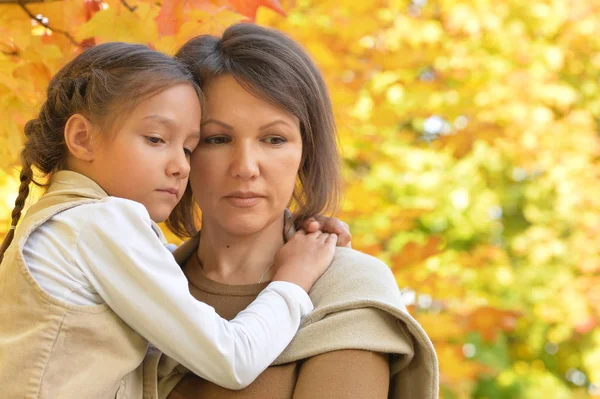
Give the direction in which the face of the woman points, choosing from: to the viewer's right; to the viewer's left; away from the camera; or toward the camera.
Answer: toward the camera

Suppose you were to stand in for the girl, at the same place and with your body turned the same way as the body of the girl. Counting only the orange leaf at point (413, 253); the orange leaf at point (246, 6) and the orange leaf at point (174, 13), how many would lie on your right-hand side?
0

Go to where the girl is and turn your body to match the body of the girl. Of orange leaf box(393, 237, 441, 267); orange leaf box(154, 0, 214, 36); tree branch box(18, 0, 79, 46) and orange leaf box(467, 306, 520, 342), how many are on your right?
0

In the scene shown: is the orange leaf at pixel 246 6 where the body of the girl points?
no

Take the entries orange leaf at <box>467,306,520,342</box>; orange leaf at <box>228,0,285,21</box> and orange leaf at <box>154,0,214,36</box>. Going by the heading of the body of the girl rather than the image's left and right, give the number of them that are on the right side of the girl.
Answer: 0

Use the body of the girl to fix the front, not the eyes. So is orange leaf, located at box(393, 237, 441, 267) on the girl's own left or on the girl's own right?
on the girl's own left

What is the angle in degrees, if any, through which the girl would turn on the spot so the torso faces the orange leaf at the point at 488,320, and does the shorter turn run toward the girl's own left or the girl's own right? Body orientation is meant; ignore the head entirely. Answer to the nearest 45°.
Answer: approximately 45° to the girl's own left

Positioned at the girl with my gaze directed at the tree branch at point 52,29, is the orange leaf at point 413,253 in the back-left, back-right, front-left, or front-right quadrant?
front-right

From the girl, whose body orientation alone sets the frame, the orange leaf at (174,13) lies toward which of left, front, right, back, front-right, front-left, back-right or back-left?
left

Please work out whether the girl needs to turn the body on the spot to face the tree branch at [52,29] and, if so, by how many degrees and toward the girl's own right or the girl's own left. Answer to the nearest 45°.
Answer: approximately 90° to the girl's own left

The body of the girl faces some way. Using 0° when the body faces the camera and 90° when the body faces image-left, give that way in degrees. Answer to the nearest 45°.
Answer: approximately 270°

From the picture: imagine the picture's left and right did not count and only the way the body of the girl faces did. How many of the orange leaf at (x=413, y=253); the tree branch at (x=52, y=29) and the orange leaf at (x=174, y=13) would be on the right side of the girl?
0

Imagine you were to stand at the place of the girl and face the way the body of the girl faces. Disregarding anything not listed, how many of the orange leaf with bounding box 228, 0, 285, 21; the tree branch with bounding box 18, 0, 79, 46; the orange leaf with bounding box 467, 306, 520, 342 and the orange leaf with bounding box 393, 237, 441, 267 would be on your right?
0

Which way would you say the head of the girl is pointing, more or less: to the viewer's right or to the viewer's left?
to the viewer's right
